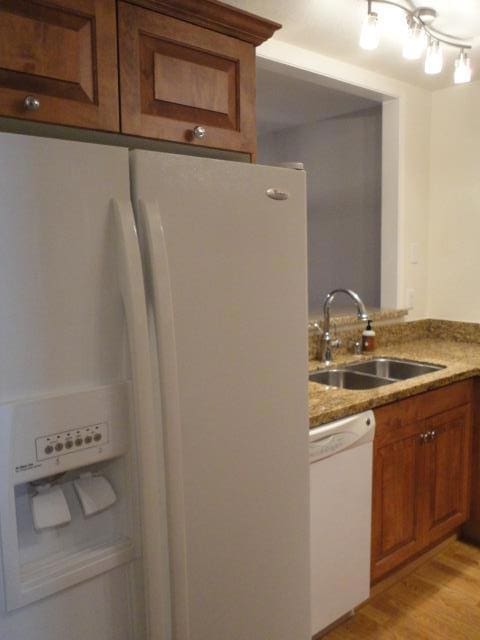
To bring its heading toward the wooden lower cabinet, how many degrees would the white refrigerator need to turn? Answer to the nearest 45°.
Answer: approximately 90° to its left

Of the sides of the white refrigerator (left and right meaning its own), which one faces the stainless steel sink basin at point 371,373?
left

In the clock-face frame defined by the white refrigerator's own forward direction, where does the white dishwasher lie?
The white dishwasher is roughly at 9 o'clock from the white refrigerator.

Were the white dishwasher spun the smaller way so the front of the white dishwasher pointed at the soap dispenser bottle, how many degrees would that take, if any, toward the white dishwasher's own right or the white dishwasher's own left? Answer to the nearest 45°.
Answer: approximately 135° to the white dishwasher's own left

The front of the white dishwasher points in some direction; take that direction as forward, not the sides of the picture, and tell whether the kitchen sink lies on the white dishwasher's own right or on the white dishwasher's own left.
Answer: on the white dishwasher's own left

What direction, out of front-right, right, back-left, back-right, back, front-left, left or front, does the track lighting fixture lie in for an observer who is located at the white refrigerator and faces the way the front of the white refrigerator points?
left

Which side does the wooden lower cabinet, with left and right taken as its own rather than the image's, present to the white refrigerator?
right

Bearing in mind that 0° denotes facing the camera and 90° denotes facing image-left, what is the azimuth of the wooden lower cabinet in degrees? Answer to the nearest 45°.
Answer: approximately 315°

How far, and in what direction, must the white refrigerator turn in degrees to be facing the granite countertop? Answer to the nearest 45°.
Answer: approximately 90° to its left

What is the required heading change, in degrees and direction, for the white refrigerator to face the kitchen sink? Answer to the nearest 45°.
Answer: approximately 90° to its left
